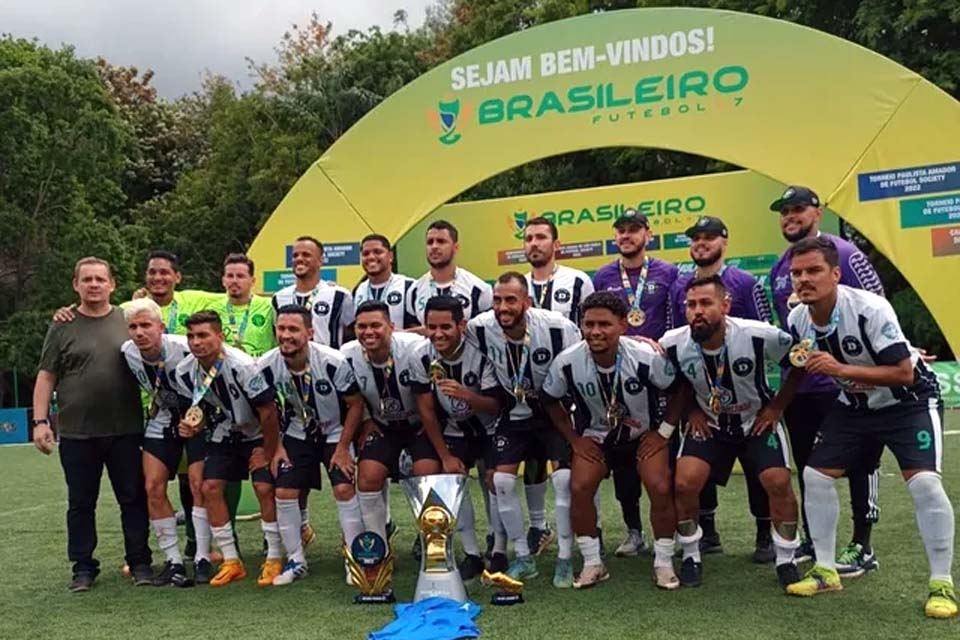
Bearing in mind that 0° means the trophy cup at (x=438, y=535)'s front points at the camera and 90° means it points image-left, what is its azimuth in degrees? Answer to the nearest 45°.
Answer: approximately 0°

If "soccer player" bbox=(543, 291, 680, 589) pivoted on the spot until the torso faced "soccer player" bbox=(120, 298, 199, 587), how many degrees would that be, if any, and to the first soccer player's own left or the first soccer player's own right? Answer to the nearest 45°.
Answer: approximately 90° to the first soccer player's own right

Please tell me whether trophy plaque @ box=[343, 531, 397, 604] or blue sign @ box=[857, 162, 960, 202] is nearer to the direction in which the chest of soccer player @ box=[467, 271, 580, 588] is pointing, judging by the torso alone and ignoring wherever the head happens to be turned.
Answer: the trophy plaque

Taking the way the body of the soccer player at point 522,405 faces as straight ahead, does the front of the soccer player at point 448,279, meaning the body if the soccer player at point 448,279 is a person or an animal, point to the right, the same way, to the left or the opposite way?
the same way

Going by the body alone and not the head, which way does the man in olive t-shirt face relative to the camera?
toward the camera

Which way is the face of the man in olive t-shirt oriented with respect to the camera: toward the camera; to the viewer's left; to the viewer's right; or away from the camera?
toward the camera

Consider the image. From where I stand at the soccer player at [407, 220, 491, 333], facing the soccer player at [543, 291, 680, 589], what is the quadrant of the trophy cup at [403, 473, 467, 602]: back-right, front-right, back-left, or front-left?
front-right

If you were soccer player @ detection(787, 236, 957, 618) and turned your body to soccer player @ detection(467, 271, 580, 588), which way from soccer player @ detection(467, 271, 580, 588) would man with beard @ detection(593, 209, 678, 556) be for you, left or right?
right

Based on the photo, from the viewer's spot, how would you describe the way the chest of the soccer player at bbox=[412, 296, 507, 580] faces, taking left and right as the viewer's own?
facing the viewer

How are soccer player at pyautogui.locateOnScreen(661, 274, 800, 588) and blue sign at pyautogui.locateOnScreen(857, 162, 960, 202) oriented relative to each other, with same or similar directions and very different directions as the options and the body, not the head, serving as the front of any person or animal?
same or similar directions

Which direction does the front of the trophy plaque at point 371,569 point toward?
toward the camera

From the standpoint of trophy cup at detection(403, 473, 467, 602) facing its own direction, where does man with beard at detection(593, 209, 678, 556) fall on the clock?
The man with beard is roughly at 8 o'clock from the trophy cup.

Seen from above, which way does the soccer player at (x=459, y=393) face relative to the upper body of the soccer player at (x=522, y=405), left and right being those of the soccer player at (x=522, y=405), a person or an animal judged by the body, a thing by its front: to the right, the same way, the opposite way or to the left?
the same way

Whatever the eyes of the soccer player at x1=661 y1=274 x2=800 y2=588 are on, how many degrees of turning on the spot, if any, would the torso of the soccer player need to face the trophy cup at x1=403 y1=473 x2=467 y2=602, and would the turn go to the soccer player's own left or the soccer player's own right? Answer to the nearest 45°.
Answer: approximately 90° to the soccer player's own right

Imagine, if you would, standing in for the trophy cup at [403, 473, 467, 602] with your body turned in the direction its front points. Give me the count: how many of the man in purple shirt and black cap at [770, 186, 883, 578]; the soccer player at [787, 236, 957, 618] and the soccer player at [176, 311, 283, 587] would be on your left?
2

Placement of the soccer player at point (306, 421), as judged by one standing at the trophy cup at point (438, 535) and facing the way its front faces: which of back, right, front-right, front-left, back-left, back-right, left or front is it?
back-right
